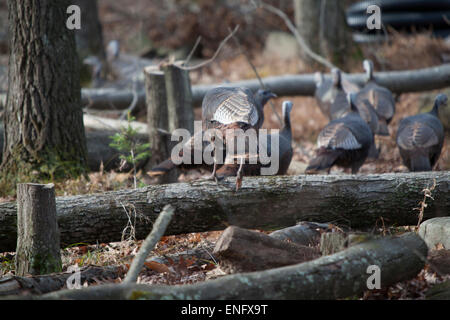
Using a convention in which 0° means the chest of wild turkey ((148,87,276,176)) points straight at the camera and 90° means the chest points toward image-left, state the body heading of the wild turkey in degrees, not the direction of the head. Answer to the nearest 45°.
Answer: approximately 270°

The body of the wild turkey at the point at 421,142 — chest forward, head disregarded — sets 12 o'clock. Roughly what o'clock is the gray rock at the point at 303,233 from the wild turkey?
The gray rock is roughly at 7 o'clock from the wild turkey.

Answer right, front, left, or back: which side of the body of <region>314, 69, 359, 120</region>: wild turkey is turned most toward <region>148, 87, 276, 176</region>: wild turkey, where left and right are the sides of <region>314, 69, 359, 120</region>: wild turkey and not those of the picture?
left

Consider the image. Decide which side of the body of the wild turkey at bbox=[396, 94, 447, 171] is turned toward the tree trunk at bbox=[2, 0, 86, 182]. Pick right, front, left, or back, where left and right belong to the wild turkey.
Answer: left

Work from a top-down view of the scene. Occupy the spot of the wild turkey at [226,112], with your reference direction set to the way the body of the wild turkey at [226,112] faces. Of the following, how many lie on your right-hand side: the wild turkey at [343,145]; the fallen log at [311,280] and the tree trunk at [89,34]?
1

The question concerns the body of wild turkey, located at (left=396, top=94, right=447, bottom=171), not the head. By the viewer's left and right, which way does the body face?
facing away from the viewer and to the right of the viewer

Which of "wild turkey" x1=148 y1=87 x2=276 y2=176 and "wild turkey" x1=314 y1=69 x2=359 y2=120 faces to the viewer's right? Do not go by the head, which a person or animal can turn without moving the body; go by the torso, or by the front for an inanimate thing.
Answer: "wild turkey" x1=148 y1=87 x2=276 y2=176

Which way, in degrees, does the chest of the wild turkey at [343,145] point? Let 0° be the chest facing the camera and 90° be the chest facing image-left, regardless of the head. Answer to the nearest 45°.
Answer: approximately 225°
